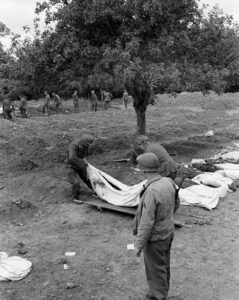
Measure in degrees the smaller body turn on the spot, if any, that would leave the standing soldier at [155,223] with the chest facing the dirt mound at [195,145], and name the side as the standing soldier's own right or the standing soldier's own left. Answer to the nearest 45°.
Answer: approximately 45° to the standing soldier's own right

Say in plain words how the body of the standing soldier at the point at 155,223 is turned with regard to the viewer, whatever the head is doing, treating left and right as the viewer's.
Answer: facing away from the viewer and to the left of the viewer

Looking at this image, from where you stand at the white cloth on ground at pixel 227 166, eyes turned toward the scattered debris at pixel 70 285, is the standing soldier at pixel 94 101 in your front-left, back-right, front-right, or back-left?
back-right

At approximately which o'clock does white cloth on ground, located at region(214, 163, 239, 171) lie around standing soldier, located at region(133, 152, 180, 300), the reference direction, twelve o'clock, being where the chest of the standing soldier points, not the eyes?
The white cloth on ground is roughly at 2 o'clock from the standing soldier.
